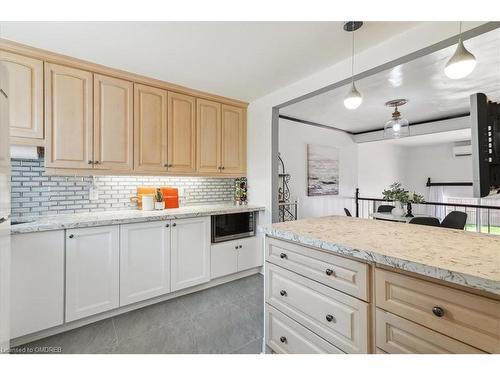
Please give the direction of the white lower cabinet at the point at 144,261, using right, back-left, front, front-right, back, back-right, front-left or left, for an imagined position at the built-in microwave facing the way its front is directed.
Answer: right

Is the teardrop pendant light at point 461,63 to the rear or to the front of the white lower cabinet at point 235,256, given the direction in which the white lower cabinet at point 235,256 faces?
to the front

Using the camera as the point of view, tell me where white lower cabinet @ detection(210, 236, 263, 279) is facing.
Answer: facing the viewer and to the right of the viewer

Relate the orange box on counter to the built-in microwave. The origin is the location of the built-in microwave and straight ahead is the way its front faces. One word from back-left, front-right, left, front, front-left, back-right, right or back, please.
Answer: back-right

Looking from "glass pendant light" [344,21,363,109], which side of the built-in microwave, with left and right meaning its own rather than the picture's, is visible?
front

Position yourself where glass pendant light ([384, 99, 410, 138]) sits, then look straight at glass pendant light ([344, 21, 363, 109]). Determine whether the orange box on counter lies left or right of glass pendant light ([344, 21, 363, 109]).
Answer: right

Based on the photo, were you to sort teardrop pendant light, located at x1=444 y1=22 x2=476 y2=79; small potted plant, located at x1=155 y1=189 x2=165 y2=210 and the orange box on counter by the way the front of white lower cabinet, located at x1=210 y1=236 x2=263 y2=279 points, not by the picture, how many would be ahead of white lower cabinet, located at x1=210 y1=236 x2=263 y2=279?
1

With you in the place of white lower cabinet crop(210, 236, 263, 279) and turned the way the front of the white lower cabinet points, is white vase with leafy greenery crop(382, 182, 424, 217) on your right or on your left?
on your left

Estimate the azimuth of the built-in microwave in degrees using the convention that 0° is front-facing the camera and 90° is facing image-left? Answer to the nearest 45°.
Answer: approximately 315°

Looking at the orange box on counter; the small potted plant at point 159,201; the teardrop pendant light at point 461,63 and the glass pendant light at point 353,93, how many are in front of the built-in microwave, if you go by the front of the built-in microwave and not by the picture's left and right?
2

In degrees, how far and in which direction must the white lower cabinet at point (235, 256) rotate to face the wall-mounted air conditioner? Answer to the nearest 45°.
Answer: approximately 90° to its left

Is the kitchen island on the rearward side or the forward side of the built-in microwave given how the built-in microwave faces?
on the forward side

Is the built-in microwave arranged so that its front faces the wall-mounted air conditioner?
no
